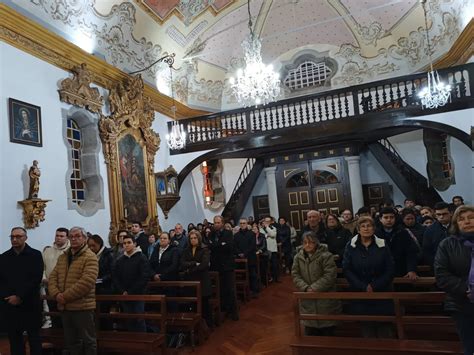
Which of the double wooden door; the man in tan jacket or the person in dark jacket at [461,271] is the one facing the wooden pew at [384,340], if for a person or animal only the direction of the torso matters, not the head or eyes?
the double wooden door

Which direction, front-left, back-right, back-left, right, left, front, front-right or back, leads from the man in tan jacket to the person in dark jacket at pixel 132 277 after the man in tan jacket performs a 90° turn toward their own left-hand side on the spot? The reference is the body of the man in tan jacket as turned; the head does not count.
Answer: left

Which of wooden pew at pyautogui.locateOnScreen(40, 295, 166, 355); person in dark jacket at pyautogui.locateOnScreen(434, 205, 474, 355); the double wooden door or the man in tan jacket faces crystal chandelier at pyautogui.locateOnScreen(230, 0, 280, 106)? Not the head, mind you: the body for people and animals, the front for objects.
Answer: the double wooden door

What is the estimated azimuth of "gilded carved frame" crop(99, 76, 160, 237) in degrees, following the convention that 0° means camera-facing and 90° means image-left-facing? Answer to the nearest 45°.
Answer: approximately 315°

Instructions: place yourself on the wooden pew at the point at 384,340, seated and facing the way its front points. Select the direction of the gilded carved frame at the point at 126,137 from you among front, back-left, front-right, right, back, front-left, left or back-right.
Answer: back-right

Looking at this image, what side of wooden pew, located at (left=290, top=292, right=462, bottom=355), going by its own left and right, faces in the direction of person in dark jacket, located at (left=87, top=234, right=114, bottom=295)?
right

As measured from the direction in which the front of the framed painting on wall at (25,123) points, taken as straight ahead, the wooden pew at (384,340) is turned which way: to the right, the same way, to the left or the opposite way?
to the right

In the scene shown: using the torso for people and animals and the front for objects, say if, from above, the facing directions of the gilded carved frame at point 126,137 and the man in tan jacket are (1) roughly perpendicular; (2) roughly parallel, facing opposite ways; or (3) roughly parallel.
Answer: roughly perpendicular

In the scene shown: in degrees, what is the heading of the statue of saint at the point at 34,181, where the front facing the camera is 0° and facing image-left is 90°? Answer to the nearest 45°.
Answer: approximately 315°

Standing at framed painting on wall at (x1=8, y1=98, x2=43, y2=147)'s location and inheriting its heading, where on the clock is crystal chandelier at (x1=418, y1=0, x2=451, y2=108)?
The crystal chandelier is roughly at 11 o'clock from the framed painting on wall.

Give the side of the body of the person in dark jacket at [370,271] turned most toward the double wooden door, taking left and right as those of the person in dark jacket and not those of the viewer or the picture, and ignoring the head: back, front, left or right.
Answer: back

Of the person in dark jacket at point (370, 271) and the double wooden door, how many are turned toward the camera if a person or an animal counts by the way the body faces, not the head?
2

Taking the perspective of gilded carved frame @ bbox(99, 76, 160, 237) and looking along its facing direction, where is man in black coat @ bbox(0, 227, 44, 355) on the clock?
The man in black coat is roughly at 2 o'clock from the gilded carved frame.
